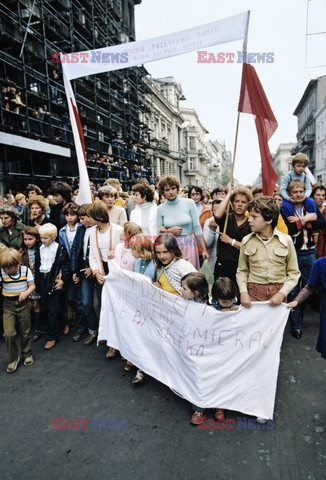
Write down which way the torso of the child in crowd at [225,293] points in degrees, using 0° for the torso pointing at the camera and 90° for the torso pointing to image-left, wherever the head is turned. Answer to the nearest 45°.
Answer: approximately 0°

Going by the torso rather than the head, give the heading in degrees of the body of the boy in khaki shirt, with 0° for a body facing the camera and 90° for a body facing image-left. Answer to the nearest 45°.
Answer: approximately 0°

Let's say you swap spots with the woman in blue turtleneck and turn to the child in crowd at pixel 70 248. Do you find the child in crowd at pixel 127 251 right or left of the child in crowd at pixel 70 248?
left

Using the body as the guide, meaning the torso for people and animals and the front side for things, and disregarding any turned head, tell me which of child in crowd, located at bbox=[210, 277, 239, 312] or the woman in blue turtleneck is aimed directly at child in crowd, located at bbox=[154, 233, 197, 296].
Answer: the woman in blue turtleneck

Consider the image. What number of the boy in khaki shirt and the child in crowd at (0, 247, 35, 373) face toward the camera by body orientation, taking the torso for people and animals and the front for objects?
2

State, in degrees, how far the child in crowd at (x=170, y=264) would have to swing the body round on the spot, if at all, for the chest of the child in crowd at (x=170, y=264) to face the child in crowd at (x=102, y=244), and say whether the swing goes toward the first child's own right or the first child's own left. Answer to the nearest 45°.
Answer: approximately 90° to the first child's own right

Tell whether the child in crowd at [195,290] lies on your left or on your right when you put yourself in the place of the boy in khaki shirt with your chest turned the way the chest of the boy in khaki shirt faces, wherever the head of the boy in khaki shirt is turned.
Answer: on your right

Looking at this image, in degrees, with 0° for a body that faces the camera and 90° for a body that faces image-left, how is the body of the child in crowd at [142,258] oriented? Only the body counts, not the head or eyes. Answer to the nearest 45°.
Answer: approximately 45°

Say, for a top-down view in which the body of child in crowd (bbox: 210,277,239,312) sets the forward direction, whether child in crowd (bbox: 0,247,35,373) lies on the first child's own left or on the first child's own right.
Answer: on the first child's own right

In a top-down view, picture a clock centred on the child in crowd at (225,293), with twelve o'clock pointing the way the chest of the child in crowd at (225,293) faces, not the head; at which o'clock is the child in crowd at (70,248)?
the child in crowd at (70,248) is roughly at 4 o'clock from the child in crowd at (225,293).

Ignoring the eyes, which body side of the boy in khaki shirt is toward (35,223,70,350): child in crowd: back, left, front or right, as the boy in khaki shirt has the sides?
right
